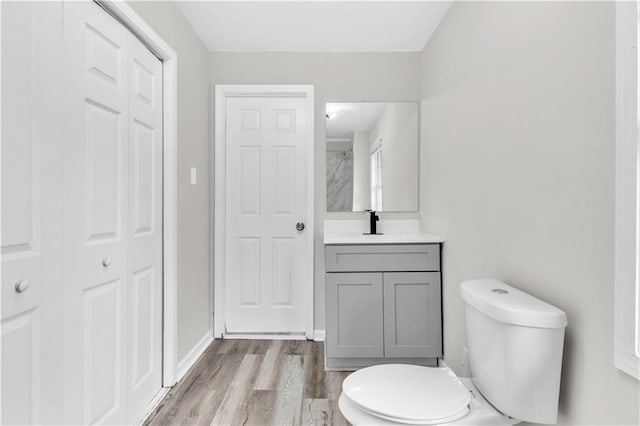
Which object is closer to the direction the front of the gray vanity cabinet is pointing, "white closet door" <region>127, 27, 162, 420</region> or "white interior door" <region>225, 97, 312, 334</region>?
the white closet door

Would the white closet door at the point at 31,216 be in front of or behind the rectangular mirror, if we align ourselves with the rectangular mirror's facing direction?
in front

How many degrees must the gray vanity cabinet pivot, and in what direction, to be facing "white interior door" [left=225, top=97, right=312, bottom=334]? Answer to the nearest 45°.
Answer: approximately 135° to its right

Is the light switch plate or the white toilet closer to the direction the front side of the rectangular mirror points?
the white toilet

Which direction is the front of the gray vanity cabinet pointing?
toward the camera

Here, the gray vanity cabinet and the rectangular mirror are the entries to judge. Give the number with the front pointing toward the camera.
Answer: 2

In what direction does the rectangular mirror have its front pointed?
toward the camera

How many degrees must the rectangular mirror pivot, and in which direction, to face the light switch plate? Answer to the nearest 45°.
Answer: approximately 45° to its right
